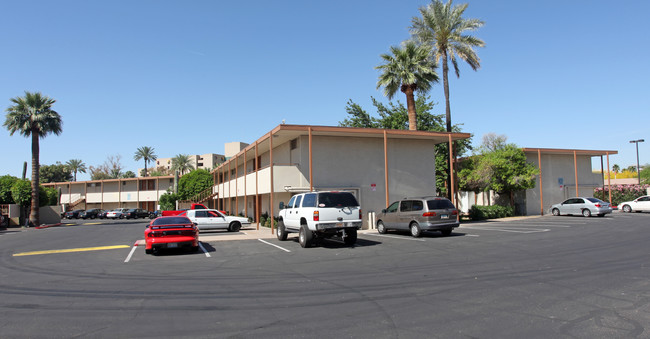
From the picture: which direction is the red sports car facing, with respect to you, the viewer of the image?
facing away from the viewer

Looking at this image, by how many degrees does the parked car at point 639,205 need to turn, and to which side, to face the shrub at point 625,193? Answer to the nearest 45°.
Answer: approximately 90° to its right

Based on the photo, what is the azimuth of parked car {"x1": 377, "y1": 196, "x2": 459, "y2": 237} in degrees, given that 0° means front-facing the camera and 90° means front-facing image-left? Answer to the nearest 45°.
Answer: approximately 135°

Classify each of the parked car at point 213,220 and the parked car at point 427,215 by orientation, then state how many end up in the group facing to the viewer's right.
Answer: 1

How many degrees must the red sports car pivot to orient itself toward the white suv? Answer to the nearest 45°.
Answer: approximately 90° to its right

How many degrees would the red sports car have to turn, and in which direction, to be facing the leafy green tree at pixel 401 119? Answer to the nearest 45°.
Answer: approximately 45° to its right

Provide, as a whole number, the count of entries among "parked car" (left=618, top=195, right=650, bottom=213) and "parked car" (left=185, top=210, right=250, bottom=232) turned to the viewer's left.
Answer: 1

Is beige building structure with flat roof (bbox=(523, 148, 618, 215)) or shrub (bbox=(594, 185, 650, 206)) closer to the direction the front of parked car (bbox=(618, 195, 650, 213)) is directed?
the beige building structure with flat roof
